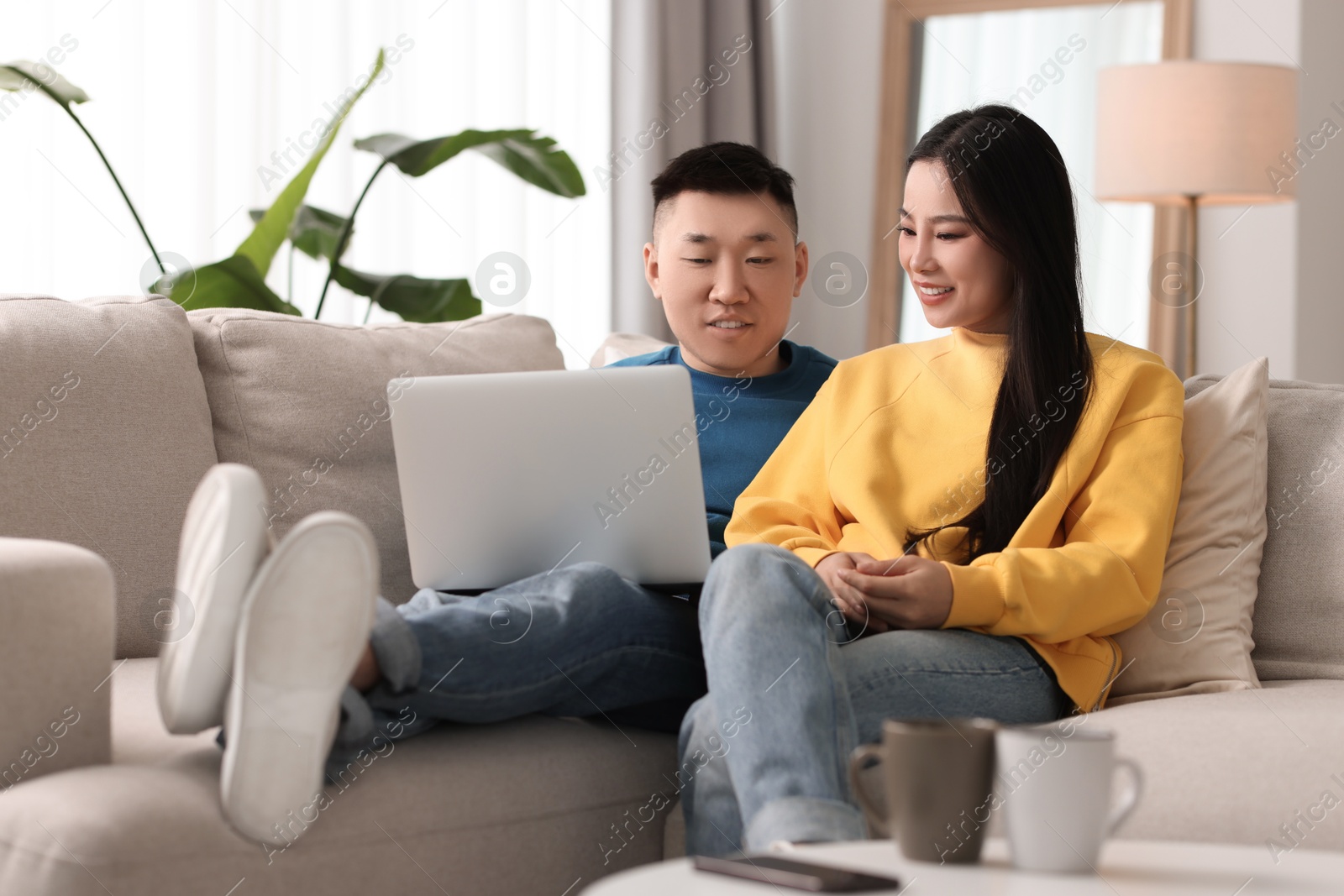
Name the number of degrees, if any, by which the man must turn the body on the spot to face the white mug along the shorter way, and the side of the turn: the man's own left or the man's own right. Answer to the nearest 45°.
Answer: approximately 90° to the man's own left

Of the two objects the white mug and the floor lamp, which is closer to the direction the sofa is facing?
the white mug

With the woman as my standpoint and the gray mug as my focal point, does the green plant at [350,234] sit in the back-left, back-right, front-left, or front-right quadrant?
back-right

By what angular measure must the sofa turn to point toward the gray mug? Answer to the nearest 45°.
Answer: approximately 45° to its left

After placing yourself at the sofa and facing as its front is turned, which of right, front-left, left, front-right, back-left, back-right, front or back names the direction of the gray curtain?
back

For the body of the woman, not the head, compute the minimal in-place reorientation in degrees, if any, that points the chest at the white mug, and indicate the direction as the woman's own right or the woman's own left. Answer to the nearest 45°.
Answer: approximately 45° to the woman's own left

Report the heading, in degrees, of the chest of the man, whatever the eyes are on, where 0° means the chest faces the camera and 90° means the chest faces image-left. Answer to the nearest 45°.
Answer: approximately 45°

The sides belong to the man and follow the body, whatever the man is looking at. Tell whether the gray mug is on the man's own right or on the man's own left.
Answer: on the man's own left

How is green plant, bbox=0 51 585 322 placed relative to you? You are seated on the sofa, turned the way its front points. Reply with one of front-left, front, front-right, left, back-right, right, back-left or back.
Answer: back
